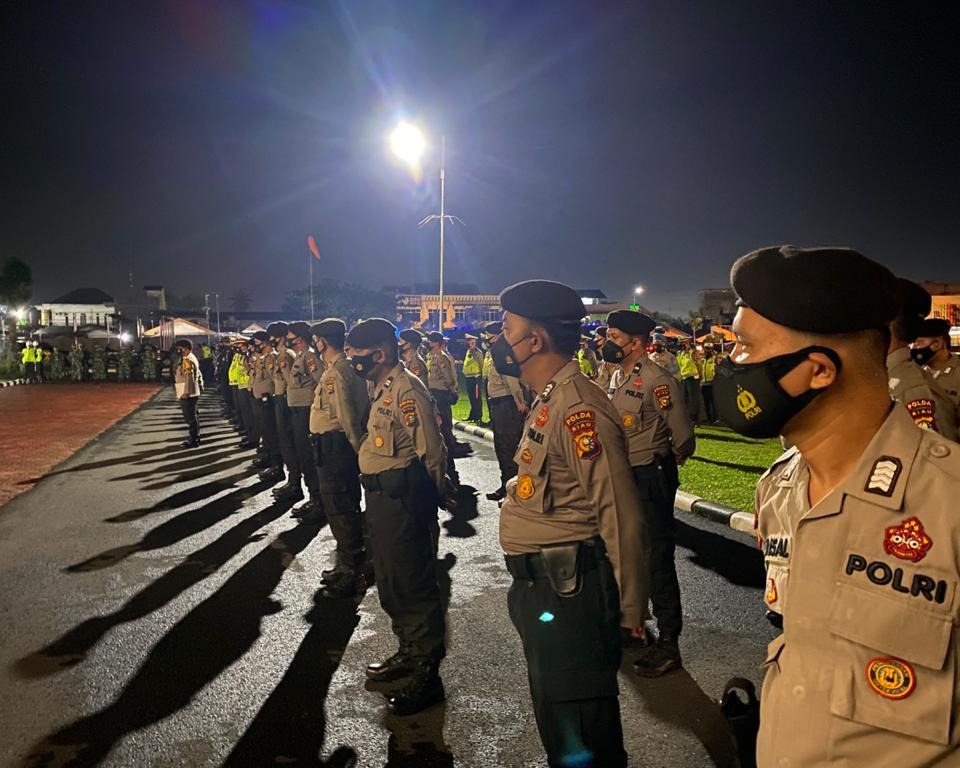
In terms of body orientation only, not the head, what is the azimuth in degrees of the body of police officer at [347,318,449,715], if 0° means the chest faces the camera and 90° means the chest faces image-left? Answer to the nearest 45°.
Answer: approximately 45°

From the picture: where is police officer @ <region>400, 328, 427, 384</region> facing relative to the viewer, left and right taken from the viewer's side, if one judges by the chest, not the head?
facing to the left of the viewer

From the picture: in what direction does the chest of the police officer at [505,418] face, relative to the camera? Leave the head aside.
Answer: to the viewer's left

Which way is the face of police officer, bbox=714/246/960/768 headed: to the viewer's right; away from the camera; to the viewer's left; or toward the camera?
to the viewer's left

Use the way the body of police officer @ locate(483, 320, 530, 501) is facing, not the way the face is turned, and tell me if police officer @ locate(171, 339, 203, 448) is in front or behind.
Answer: in front
